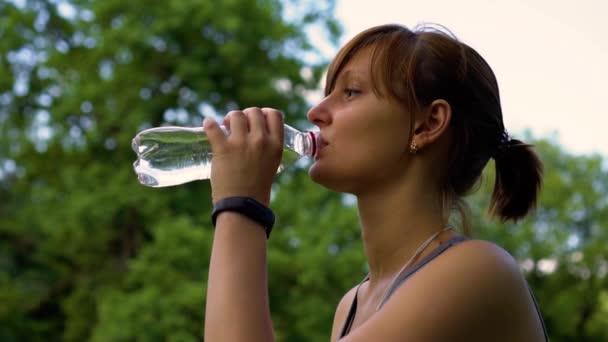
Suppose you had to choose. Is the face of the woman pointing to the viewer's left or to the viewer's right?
to the viewer's left

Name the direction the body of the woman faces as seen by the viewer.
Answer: to the viewer's left
